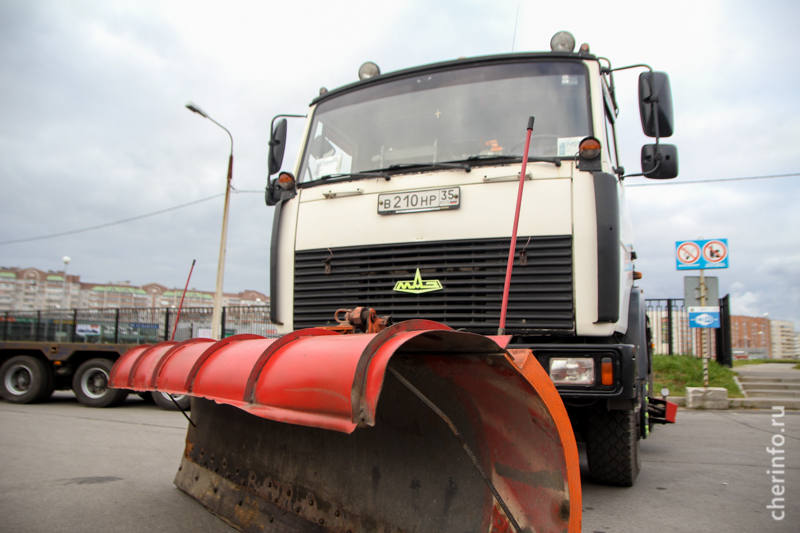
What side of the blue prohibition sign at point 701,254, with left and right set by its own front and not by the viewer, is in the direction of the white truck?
front

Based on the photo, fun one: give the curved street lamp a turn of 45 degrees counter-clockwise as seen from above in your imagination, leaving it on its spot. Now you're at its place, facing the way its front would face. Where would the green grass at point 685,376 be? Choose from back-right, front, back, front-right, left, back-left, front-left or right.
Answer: left

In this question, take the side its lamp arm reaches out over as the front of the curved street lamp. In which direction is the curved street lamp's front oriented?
to the viewer's left

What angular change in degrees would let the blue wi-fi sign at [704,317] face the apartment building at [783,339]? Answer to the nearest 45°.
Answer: approximately 180°

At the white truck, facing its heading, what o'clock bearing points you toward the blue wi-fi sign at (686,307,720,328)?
The blue wi-fi sign is roughly at 7 o'clock from the white truck.

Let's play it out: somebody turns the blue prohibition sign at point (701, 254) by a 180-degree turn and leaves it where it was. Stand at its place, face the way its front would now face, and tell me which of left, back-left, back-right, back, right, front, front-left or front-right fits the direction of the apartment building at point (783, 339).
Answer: front

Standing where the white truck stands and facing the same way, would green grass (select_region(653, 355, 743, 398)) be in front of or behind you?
behind

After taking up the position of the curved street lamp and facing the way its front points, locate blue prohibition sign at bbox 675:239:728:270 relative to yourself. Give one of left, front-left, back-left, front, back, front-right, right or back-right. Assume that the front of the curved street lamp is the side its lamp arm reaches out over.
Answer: back-left

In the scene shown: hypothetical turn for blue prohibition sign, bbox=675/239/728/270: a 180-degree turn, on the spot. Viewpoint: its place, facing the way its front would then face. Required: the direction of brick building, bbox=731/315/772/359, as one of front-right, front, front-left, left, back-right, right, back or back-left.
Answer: front

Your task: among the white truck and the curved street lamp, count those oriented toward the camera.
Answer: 1

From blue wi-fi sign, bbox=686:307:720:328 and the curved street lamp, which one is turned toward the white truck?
the blue wi-fi sign

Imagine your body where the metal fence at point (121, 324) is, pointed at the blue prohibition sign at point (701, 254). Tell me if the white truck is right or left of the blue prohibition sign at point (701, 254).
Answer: right
